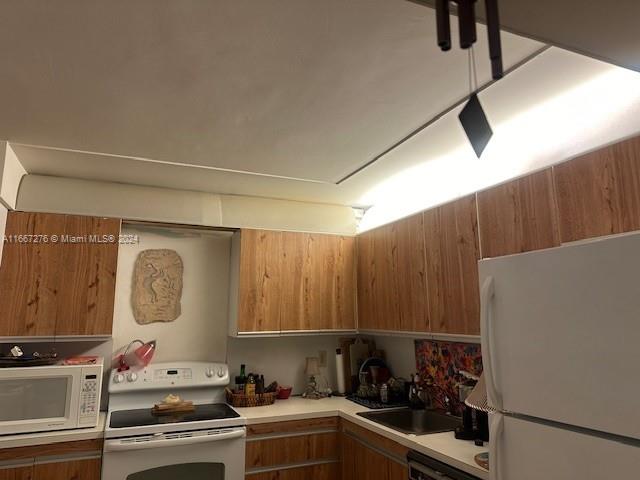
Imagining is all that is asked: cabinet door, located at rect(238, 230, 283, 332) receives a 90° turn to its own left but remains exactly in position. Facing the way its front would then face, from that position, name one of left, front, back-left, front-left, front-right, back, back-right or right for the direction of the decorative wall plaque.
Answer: back

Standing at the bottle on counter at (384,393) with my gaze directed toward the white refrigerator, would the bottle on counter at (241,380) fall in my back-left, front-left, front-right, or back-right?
back-right

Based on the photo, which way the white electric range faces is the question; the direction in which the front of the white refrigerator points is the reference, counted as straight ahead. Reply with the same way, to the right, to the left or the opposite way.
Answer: to the left

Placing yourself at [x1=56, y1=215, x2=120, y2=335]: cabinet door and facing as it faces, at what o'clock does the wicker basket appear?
The wicker basket is roughly at 9 o'clock from the cabinet door.

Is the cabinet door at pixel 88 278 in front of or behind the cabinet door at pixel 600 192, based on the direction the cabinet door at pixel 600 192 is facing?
in front

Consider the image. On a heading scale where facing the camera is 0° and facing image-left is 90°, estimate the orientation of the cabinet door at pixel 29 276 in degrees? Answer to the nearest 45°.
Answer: approximately 0°

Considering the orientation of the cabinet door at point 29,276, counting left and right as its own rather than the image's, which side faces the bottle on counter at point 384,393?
left

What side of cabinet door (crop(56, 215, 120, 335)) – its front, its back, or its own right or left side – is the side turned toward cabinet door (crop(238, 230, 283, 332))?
left

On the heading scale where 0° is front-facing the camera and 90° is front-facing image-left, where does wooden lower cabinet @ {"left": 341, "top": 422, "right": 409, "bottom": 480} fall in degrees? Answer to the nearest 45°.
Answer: approximately 45°
